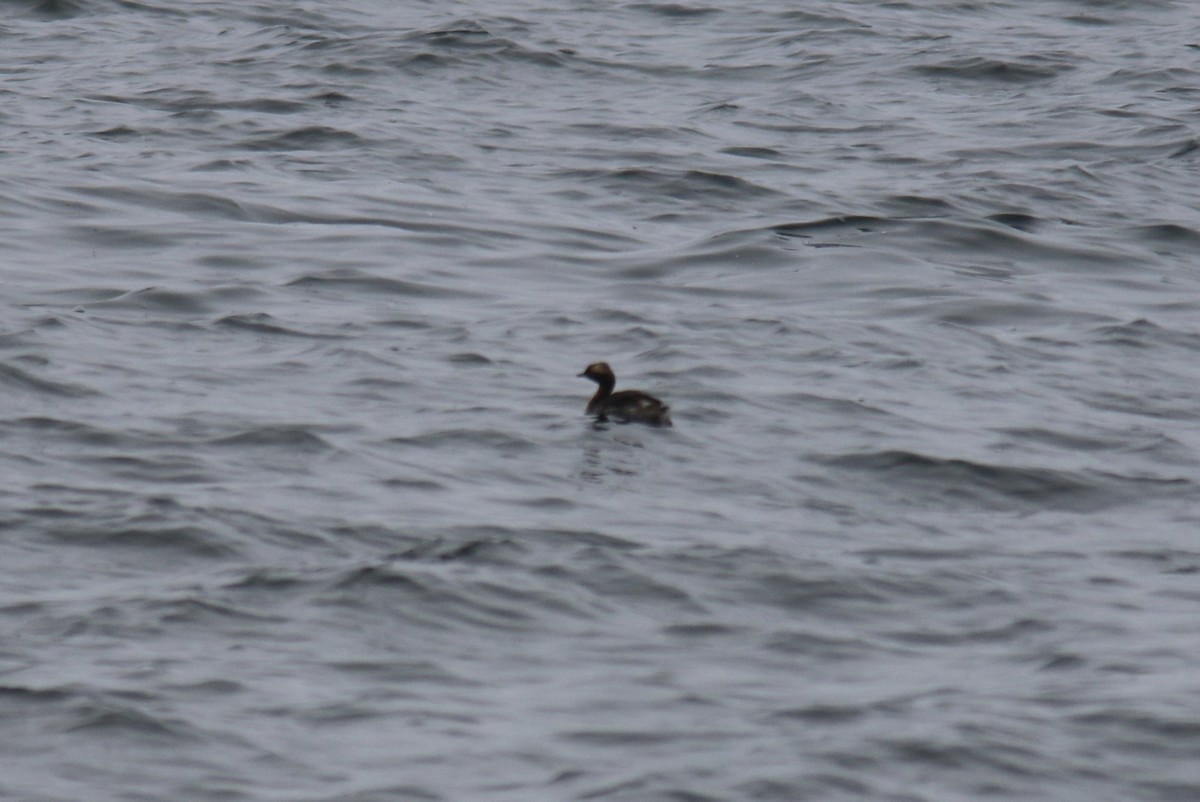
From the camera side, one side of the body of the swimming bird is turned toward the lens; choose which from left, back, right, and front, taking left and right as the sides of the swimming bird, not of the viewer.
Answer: left
